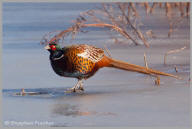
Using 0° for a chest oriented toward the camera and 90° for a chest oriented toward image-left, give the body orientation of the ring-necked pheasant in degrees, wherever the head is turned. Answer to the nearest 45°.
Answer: approximately 90°
